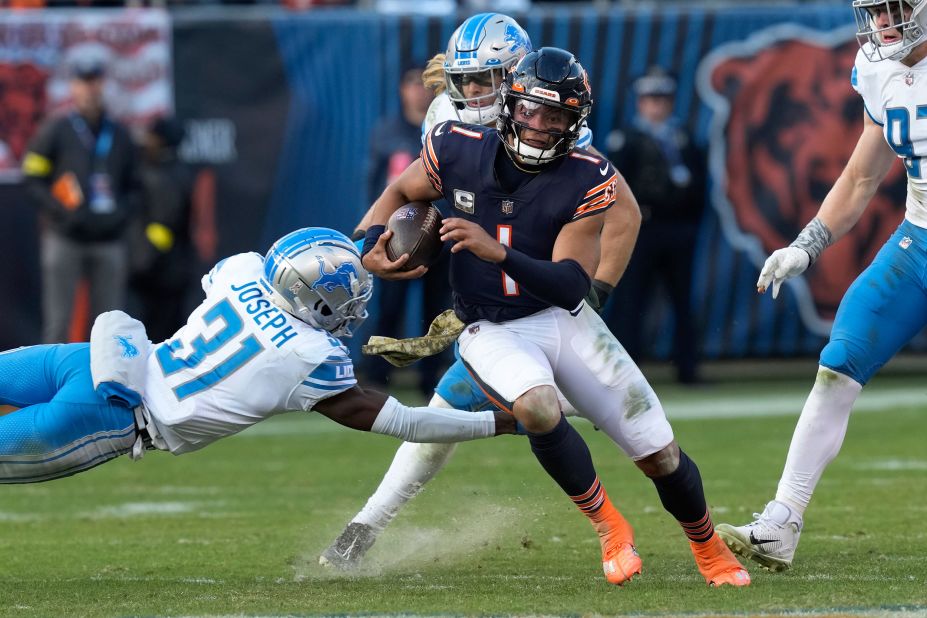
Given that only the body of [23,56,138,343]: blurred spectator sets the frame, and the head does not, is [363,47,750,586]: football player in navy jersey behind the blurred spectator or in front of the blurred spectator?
in front

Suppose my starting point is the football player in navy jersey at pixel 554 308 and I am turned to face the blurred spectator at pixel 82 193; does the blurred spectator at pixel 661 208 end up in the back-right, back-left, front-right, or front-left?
front-right

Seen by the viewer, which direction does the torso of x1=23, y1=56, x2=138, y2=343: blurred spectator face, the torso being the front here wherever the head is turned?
toward the camera

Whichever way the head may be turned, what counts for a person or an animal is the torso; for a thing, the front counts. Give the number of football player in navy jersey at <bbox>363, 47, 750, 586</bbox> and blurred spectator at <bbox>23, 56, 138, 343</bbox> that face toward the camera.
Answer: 2

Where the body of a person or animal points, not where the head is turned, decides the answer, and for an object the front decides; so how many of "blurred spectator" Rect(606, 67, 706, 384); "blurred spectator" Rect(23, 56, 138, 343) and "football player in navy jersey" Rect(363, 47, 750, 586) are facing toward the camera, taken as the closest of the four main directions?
3

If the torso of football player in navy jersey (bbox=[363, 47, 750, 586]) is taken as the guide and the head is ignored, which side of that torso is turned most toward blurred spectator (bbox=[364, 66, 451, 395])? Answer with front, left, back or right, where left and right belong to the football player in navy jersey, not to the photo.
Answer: back

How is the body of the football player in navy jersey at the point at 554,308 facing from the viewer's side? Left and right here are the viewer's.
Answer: facing the viewer

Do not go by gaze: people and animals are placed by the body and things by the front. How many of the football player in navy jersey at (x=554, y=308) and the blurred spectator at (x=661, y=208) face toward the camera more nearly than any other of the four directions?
2

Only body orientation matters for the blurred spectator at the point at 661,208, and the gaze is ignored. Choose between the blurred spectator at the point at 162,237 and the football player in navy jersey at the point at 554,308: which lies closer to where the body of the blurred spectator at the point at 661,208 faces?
the football player in navy jersey

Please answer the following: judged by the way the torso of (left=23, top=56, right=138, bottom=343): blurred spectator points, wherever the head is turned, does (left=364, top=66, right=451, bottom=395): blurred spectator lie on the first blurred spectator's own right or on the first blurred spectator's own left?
on the first blurred spectator's own left

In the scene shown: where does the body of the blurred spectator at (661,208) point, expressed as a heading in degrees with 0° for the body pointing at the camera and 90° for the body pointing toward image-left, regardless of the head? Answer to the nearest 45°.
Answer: approximately 0°

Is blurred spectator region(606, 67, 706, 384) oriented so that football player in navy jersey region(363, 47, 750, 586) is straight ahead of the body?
yes
